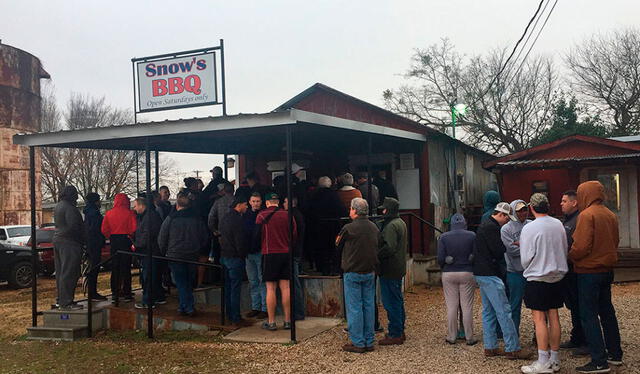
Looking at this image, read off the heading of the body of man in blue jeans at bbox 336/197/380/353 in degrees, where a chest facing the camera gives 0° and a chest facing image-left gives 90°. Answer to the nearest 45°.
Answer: approximately 135°

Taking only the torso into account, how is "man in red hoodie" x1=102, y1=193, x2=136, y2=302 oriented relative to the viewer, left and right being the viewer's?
facing away from the viewer

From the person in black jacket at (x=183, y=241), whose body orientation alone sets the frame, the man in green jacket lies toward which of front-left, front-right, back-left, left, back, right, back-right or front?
back-right

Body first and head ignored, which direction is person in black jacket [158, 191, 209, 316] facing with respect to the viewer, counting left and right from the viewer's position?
facing away from the viewer

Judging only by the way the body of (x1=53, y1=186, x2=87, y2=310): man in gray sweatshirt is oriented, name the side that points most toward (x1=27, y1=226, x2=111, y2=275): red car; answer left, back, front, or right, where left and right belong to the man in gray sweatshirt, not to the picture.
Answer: left

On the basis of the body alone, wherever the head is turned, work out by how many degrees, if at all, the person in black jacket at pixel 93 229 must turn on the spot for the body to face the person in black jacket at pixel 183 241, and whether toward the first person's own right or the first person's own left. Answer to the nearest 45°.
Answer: approximately 45° to the first person's own right

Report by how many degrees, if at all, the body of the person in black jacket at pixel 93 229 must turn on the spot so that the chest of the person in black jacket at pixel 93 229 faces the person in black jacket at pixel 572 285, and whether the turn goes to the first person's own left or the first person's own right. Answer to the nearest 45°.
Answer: approximately 45° to the first person's own right

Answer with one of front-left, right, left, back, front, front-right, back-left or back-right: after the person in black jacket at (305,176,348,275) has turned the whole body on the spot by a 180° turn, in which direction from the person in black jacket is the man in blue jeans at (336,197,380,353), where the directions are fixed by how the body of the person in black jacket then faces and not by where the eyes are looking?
front

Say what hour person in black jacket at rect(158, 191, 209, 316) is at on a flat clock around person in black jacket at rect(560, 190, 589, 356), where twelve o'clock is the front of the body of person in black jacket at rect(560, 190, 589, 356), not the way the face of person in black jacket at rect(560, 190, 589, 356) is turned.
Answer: person in black jacket at rect(158, 191, 209, 316) is roughly at 12 o'clock from person in black jacket at rect(560, 190, 589, 356).

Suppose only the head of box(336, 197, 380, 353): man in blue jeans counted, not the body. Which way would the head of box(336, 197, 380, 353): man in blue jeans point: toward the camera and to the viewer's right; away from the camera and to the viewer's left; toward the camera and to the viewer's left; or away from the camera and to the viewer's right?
away from the camera and to the viewer's left
